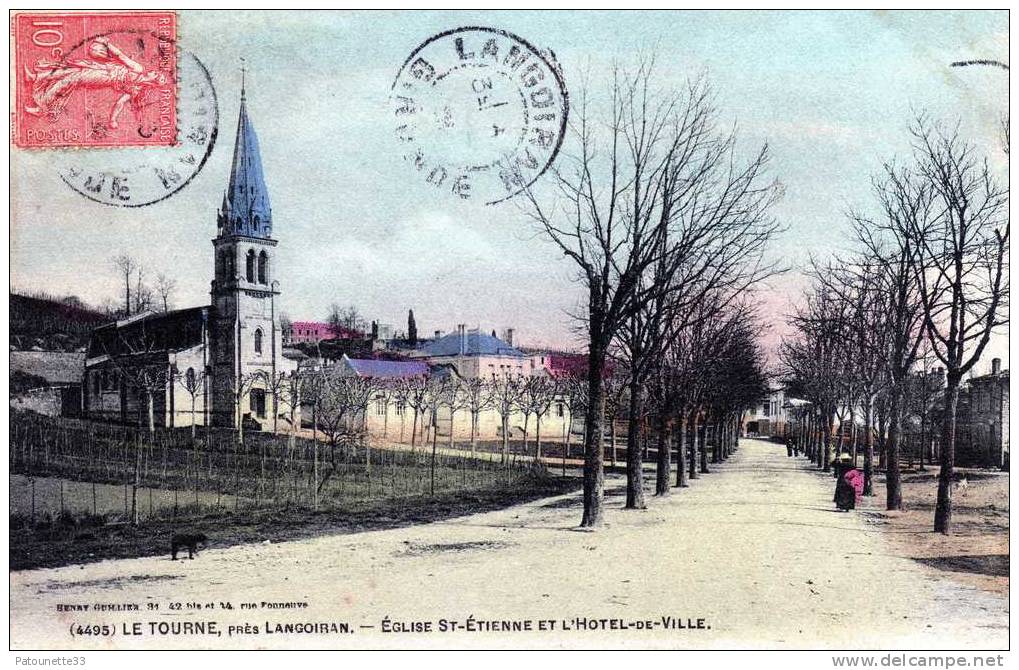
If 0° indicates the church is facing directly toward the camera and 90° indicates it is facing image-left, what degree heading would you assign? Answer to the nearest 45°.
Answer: approximately 315°
